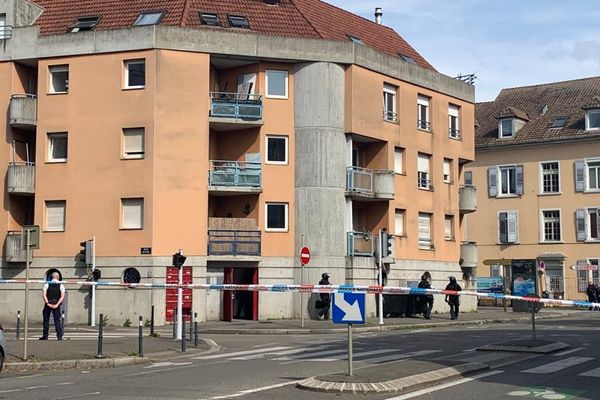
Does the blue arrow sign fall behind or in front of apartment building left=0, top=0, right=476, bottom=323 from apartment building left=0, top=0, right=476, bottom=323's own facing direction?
in front

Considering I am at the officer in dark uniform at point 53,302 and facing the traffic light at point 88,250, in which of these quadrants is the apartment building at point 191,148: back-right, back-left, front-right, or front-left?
front-right

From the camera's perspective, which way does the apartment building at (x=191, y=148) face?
toward the camera

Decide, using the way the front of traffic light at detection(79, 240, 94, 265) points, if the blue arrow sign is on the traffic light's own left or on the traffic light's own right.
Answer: on the traffic light's own left

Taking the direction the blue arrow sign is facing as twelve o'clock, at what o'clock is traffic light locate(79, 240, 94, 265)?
The traffic light is roughly at 5 o'clock from the blue arrow sign.
